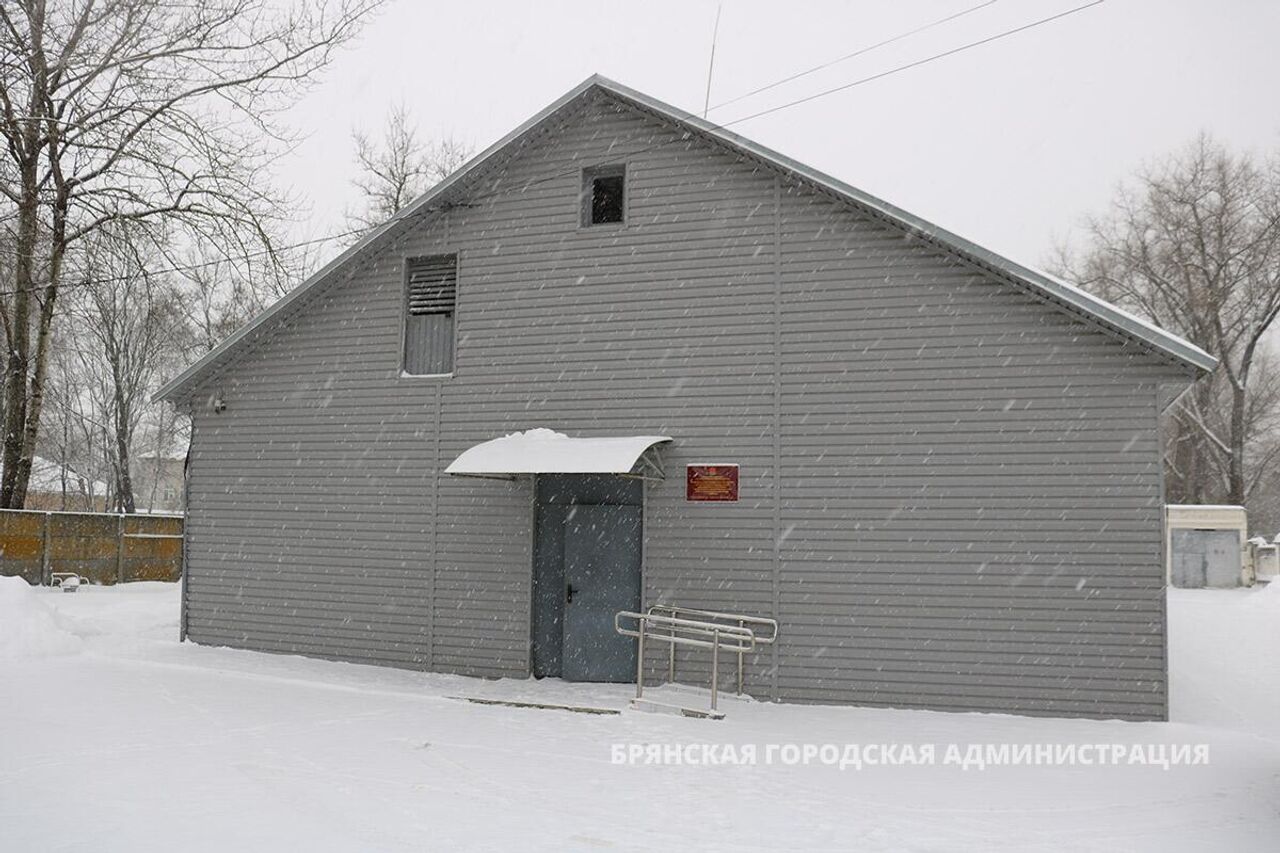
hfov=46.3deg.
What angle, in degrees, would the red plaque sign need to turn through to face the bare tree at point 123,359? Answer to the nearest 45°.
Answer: approximately 135° to its right

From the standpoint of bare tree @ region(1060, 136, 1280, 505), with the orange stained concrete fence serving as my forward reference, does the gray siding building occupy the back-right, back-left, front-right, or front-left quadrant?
front-left

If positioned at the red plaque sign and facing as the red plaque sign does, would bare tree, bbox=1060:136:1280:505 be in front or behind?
behind

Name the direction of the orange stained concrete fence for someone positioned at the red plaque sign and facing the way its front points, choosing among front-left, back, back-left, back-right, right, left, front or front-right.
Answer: back-right

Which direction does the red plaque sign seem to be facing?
toward the camera
